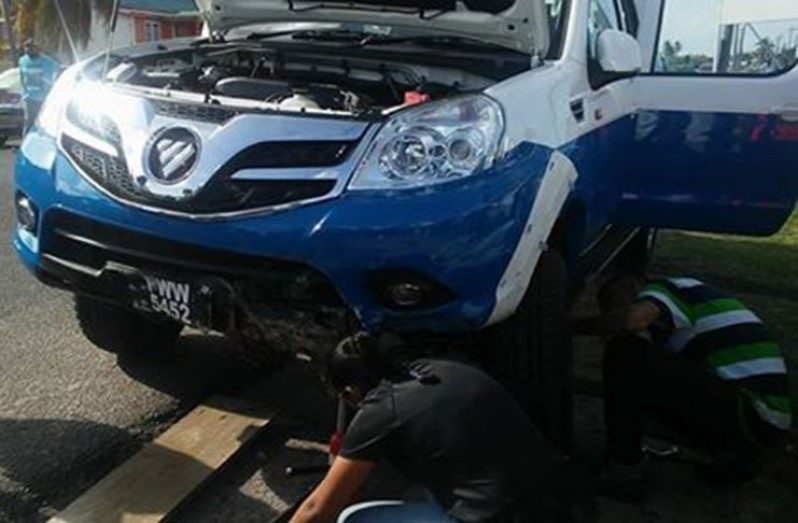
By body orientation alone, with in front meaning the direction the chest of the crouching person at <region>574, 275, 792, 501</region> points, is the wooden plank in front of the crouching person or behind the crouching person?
in front

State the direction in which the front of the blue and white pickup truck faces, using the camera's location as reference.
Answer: facing the viewer and to the left of the viewer

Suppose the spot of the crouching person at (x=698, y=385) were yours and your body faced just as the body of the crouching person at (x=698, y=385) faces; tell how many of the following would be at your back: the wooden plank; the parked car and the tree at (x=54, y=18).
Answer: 0

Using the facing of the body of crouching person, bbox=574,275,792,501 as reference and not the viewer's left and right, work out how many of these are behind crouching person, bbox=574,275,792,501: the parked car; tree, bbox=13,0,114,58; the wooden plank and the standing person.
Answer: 0

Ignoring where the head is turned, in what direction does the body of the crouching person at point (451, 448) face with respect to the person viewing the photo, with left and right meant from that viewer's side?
facing to the left of the viewer

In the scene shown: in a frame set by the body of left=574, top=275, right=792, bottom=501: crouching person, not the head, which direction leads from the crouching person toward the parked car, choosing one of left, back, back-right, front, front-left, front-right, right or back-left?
front-right

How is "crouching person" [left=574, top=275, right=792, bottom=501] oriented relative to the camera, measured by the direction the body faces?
to the viewer's left

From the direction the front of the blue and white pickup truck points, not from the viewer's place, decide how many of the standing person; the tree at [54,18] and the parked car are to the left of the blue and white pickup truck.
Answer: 0
